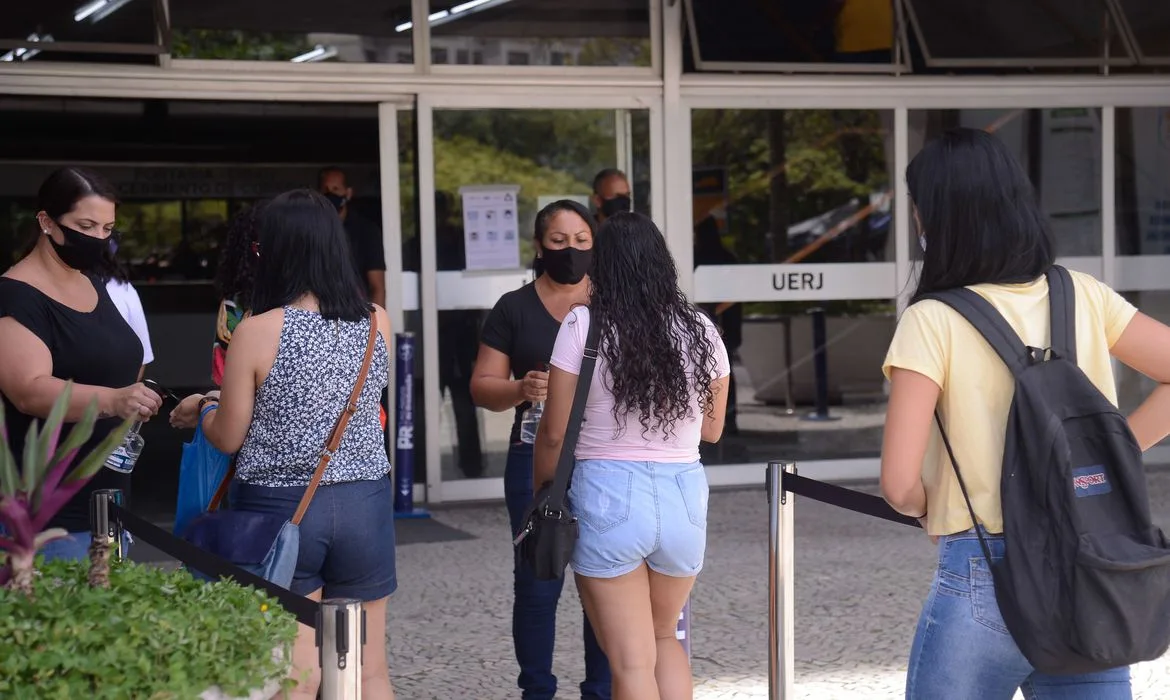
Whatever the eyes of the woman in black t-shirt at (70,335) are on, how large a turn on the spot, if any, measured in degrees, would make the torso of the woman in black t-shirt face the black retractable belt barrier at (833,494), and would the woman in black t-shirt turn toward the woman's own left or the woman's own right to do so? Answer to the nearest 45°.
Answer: approximately 45° to the woman's own left

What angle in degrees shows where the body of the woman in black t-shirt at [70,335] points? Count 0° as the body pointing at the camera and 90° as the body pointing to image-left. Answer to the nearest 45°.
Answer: approximately 315°

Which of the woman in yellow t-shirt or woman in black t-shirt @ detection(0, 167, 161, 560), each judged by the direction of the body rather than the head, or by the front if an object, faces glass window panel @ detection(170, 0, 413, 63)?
the woman in yellow t-shirt

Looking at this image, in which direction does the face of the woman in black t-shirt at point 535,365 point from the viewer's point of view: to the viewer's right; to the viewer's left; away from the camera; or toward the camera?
toward the camera

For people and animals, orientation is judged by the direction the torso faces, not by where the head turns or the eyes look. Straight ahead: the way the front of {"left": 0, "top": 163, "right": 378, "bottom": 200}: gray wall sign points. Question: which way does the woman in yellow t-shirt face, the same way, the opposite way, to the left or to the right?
the opposite way

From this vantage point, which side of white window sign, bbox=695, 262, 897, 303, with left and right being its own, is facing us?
front

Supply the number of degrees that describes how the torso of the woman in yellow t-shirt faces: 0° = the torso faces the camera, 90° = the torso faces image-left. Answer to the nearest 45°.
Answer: approximately 135°

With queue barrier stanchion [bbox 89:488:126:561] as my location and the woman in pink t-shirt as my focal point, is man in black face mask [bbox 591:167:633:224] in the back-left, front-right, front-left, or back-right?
front-left

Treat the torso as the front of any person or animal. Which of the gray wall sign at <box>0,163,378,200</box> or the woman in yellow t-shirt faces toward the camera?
the gray wall sign

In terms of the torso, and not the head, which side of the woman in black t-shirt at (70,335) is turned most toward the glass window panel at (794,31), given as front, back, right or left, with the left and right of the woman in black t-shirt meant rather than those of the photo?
left

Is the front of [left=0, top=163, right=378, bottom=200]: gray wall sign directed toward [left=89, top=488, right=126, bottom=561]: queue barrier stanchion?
yes

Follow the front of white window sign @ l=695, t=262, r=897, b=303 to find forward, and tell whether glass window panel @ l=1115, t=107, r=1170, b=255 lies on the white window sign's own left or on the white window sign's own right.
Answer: on the white window sign's own left

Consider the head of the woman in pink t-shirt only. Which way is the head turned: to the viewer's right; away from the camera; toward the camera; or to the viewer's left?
away from the camera
